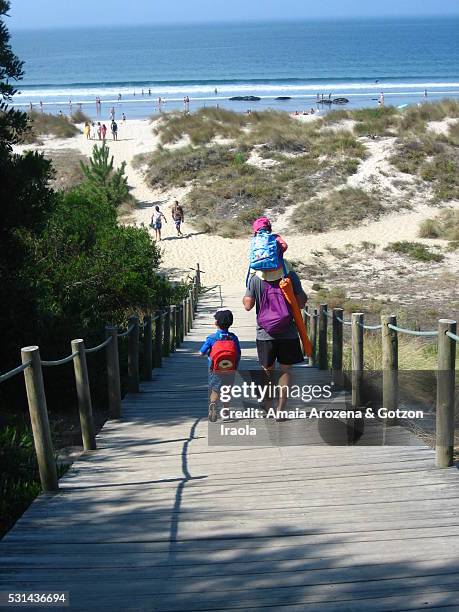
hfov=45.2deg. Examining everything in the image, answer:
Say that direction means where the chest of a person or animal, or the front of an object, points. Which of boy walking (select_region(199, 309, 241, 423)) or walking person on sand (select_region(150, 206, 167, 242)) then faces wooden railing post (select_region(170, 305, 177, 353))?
the boy walking

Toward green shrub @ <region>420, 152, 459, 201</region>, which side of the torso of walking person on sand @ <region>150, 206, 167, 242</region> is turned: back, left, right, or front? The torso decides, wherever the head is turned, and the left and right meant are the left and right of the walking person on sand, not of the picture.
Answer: right

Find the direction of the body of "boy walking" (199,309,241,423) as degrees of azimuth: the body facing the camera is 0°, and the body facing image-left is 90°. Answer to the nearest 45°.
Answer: approximately 180°

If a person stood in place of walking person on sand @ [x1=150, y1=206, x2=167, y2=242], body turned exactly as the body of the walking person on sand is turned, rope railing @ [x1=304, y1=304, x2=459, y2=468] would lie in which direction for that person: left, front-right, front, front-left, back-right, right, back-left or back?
back

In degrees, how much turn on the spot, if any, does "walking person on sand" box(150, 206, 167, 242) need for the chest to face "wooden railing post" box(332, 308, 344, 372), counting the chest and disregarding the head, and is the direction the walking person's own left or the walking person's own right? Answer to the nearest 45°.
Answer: approximately 180°

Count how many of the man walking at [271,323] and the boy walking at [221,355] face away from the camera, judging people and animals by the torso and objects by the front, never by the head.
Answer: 2

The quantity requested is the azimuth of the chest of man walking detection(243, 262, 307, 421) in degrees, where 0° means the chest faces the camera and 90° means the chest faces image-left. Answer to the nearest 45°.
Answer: approximately 180°

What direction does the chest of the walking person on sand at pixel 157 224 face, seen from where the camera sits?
away from the camera

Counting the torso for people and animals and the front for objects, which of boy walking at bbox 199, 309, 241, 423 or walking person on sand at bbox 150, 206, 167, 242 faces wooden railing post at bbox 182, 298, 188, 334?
the boy walking
